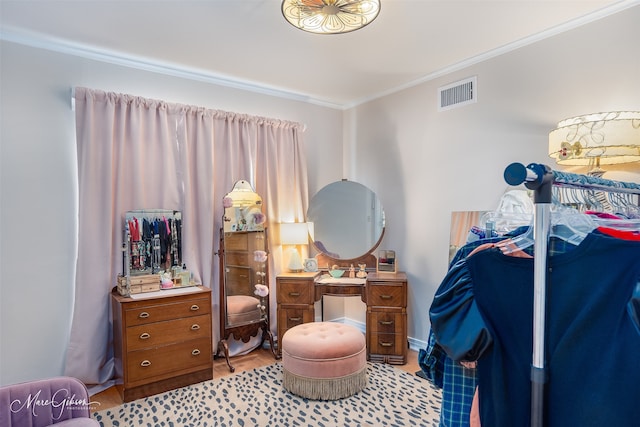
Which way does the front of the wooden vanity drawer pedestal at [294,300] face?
toward the camera

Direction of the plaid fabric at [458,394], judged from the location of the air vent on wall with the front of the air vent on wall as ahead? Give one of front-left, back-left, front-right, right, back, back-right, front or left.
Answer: front-left

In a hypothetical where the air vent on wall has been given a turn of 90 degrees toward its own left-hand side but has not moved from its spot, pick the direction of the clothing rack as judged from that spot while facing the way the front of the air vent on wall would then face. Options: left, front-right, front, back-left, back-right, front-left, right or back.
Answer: front-right

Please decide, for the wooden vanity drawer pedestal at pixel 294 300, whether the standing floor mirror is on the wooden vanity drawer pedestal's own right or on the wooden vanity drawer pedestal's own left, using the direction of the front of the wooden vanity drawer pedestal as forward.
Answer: on the wooden vanity drawer pedestal's own right

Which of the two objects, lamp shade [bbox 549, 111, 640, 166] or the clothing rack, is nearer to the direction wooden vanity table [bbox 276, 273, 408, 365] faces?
the clothing rack

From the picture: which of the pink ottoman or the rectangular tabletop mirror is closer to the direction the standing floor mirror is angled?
the pink ottoman

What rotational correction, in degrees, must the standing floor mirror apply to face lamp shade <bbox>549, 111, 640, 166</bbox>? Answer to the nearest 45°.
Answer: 0° — it already faces it

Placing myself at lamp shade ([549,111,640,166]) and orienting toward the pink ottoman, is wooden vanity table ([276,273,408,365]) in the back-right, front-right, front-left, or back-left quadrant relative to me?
front-right

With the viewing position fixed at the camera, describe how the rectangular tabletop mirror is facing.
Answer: facing the viewer and to the right of the viewer

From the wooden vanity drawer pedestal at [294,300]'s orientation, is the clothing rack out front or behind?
out front

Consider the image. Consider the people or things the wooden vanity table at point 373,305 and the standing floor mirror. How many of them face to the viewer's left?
0

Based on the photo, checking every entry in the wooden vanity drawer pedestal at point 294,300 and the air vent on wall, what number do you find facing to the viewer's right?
0

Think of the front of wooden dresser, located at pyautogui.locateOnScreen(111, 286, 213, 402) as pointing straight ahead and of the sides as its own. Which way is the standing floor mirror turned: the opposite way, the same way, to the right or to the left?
the same way

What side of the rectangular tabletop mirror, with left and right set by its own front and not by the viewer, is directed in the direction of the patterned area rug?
front

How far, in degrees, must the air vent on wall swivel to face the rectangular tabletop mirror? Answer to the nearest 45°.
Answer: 0° — it already faces it

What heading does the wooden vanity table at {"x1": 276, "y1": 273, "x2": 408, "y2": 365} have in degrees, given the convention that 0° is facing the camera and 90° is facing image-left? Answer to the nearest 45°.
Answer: approximately 0°

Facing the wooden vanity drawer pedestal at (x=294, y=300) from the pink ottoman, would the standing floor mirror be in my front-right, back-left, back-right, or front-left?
front-left
